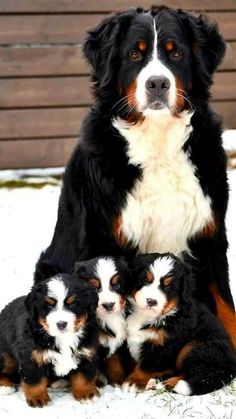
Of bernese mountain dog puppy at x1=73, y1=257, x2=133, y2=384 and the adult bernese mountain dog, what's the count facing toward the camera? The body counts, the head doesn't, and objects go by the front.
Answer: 2

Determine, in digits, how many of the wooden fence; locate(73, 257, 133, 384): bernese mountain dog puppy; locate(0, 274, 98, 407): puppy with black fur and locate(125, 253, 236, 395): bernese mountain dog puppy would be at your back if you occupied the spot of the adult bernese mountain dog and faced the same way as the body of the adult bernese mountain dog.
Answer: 1

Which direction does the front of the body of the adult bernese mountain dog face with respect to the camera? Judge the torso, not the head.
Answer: toward the camera

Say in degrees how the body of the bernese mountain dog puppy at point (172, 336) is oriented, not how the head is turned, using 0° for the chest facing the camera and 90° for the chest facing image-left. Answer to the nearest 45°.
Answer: approximately 45°

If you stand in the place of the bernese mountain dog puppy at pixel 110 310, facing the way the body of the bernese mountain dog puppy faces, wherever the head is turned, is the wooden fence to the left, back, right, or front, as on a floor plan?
back

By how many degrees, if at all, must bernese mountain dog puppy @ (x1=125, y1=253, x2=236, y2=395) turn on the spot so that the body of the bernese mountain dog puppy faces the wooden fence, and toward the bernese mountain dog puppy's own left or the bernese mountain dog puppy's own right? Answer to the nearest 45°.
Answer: approximately 135° to the bernese mountain dog puppy's own right

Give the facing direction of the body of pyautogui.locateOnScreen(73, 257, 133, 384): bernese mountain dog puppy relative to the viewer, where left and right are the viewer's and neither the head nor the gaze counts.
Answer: facing the viewer

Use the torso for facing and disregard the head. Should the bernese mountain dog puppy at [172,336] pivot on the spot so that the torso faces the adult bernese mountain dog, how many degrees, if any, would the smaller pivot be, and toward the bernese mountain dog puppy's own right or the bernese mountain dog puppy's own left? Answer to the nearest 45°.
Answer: approximately 135° to the bernese mountain dog puppy's own right

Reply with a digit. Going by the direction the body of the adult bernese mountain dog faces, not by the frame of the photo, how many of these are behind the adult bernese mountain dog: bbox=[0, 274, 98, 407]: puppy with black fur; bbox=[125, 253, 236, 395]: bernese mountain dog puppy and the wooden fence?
1

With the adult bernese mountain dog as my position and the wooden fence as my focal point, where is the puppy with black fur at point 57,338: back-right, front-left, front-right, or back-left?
back-left
